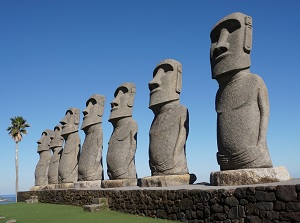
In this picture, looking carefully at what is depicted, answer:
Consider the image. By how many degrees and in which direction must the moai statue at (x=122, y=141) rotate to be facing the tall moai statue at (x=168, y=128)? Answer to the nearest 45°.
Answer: approximately 90° to its left

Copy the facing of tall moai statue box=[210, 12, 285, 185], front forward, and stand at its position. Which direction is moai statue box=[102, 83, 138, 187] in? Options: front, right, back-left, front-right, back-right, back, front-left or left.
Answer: right

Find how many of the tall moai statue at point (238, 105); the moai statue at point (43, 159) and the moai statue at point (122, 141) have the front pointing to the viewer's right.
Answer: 0

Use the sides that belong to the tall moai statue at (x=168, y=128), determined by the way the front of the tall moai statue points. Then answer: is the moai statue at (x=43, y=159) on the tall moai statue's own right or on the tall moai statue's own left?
on the tall moai statue's own right

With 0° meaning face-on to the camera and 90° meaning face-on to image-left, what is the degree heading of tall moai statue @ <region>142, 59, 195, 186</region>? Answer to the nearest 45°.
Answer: approximately 45°

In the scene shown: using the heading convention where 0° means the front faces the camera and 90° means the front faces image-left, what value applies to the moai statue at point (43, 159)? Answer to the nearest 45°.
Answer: approximately 90°

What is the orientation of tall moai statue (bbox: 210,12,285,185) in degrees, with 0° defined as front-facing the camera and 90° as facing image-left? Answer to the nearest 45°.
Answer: approximately 45°

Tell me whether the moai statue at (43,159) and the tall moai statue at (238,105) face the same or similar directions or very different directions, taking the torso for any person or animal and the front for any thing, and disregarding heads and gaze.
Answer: same or similar directions

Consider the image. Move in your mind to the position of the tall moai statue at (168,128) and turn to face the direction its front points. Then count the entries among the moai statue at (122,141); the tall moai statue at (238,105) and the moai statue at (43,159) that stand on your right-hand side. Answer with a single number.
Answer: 2

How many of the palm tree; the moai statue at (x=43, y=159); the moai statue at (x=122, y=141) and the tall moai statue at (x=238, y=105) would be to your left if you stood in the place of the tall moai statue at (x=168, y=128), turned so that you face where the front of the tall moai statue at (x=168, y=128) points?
1

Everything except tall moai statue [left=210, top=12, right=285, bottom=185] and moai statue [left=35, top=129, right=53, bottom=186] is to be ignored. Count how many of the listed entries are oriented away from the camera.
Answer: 0

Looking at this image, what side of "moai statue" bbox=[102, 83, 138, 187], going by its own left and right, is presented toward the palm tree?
right

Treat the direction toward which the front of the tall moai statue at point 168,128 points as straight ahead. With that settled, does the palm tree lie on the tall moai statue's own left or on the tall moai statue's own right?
on the tall moai statue's own right

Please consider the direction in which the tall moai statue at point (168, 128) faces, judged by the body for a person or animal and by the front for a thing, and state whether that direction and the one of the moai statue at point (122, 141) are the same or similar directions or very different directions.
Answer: same or similar directions
